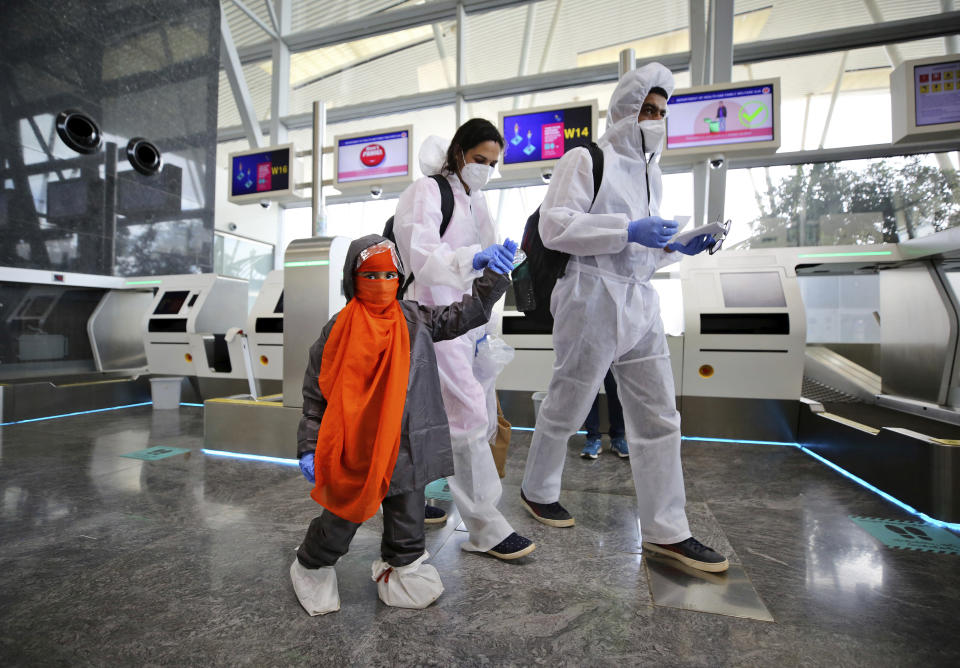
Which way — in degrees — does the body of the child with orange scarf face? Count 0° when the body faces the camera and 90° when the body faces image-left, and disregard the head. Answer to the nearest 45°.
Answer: approximately 0°

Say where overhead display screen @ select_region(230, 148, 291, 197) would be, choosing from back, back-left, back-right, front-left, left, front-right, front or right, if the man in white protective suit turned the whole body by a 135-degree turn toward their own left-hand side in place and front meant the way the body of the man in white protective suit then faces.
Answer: front-left

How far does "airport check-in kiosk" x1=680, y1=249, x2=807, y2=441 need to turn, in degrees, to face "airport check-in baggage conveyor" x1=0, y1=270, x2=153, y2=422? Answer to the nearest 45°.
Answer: approximately 90° to its right
